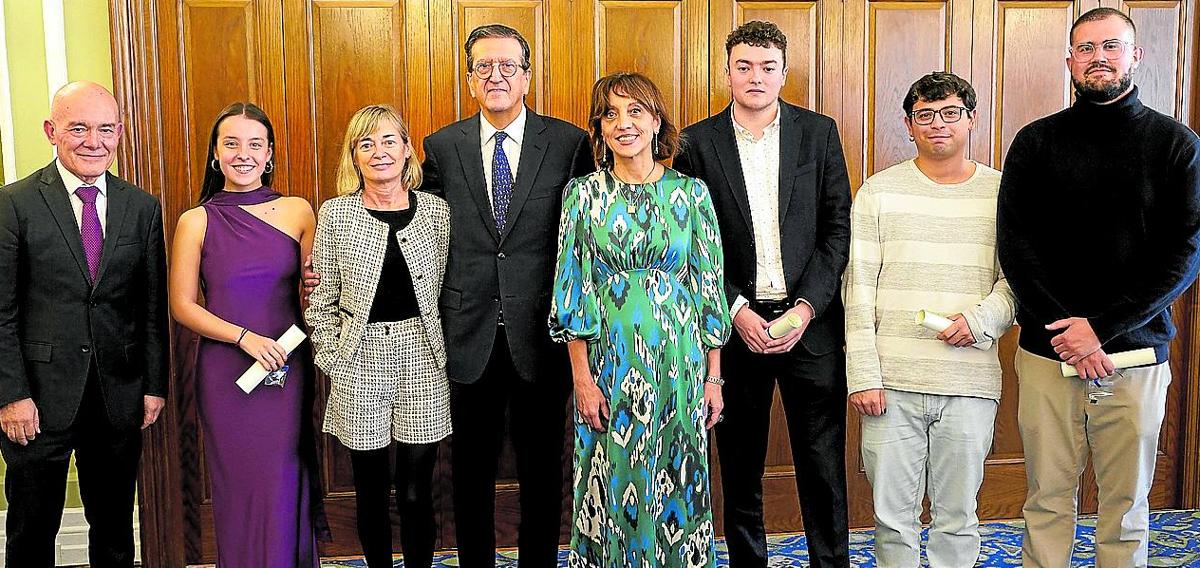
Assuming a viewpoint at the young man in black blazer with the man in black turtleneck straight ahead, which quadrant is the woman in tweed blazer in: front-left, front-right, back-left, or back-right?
back-right

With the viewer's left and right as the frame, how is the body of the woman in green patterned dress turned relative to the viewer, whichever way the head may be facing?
facing the viewer

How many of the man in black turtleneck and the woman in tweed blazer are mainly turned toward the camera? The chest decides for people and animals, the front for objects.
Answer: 2

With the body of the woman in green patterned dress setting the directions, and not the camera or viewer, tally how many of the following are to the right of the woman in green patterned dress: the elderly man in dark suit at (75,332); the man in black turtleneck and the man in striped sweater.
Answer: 1

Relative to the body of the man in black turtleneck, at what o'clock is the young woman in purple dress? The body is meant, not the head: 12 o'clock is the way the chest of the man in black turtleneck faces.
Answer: The young woman in purple dress is roughly at 2 o'clock from the man in black turtleneck.

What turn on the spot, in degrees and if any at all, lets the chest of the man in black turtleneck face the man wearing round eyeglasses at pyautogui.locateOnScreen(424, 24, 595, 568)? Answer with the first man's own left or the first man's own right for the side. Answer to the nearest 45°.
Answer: approximately 45° to the first man's own right

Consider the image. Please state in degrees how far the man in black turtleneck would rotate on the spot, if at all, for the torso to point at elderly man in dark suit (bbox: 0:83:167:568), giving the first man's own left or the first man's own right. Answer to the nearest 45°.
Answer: approximately 45° to the first man's own right

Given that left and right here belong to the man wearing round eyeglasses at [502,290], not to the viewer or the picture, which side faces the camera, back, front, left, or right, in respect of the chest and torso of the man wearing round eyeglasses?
front

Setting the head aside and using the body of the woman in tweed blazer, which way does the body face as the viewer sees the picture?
toward the camera

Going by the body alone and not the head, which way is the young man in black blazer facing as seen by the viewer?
toward the camera

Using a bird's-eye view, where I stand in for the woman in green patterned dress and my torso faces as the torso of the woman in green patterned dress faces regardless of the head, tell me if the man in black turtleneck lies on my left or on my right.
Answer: on my left
